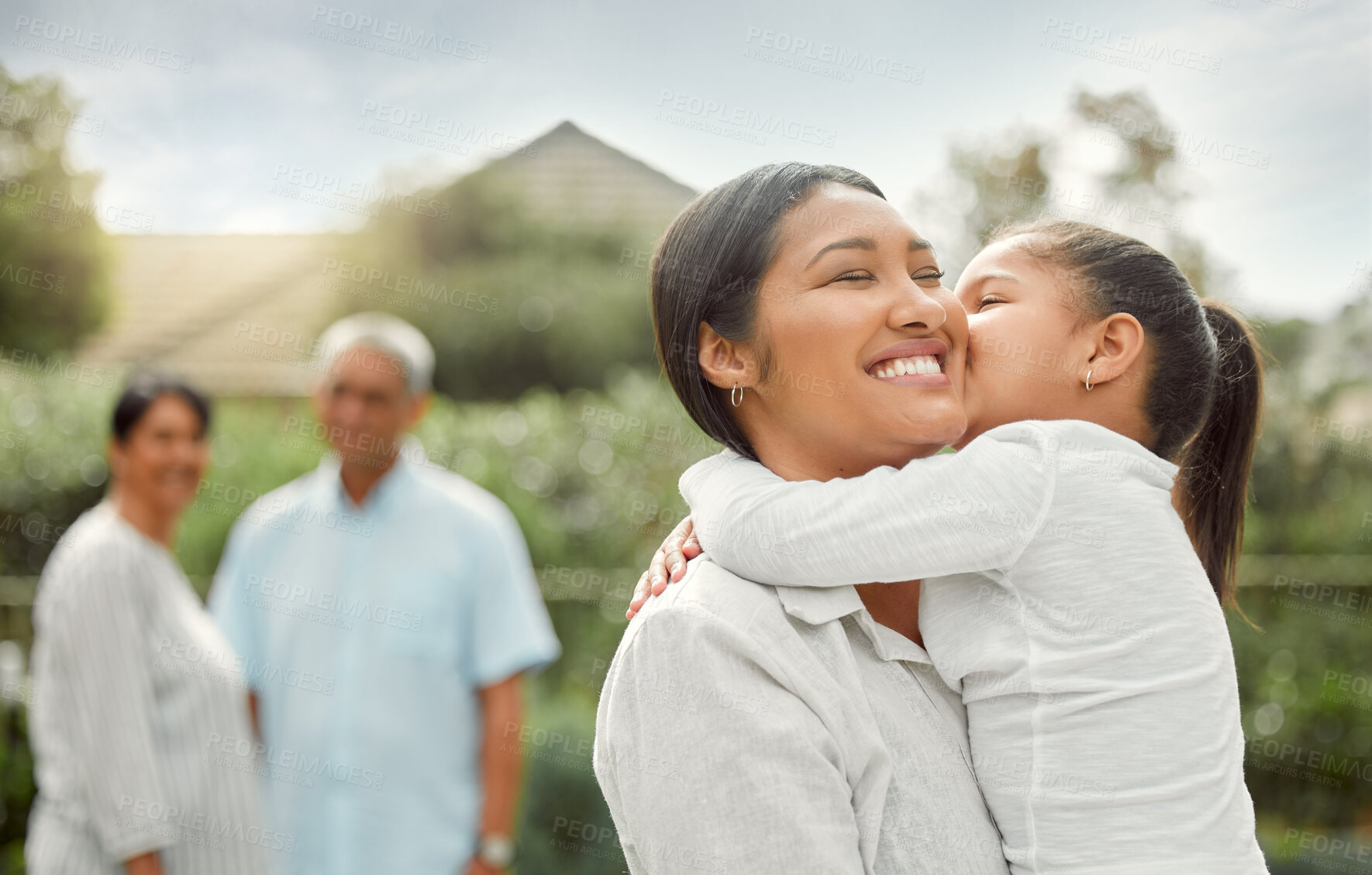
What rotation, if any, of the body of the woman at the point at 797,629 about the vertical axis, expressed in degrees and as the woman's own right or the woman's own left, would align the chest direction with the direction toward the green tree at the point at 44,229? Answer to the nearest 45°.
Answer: approximately 180°

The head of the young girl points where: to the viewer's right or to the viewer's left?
to the viewer's left

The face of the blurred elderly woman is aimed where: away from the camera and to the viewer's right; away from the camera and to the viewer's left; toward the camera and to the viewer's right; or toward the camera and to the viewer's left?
toward the camera and to the viewer's right

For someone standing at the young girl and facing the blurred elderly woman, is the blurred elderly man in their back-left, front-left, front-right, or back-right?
front-right

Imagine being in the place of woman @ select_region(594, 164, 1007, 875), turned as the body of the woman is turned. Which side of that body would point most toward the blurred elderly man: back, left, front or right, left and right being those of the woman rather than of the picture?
back

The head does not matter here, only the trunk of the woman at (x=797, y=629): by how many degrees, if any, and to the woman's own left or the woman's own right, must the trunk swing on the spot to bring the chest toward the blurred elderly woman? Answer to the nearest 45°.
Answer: approximately 180°

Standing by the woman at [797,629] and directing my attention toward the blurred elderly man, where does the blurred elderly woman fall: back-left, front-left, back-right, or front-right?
front-left

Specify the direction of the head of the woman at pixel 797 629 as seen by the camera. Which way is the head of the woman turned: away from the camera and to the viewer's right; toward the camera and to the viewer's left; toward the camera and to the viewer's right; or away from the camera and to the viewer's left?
toward the camera and to the viewer's right

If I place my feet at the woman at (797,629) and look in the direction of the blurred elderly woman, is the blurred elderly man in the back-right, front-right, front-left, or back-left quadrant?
front-right

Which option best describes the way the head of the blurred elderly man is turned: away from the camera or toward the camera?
toward the camera
